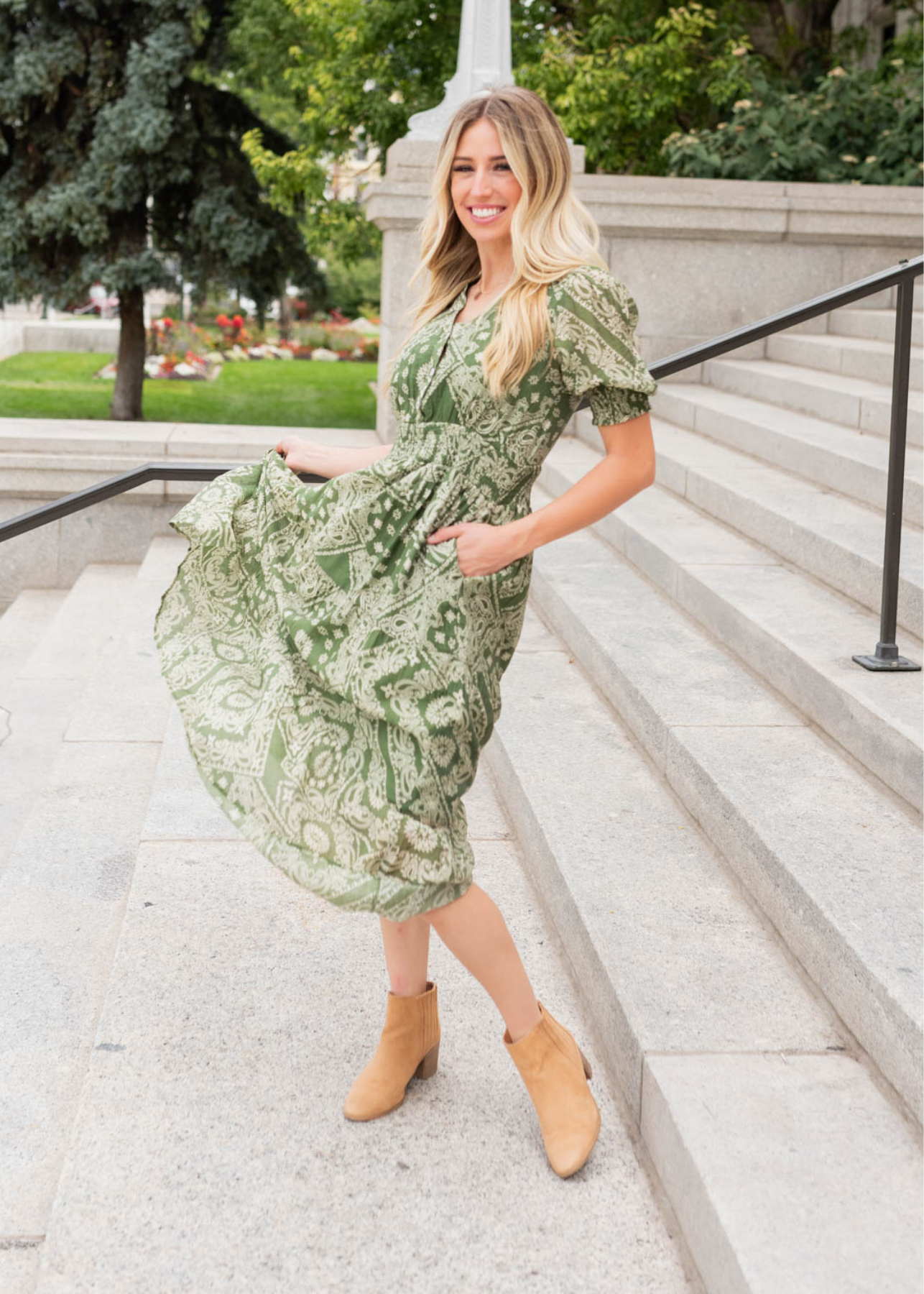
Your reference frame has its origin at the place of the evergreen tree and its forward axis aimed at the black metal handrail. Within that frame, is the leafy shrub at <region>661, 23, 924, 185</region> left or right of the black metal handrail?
left

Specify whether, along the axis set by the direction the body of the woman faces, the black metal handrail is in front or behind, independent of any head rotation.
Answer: behind

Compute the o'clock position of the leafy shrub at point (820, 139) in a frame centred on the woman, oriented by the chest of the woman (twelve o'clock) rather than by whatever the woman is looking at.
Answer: The leafy shrub is roughly at 5 o'clock from the woman.

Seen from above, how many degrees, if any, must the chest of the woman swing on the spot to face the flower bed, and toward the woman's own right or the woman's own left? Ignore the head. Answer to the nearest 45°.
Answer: approximately 135° to the woman's own right

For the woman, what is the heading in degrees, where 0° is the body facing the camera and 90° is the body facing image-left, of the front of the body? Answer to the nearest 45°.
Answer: approximately 45°

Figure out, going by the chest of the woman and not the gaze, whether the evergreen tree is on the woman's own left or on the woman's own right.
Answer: on the woman's own right
